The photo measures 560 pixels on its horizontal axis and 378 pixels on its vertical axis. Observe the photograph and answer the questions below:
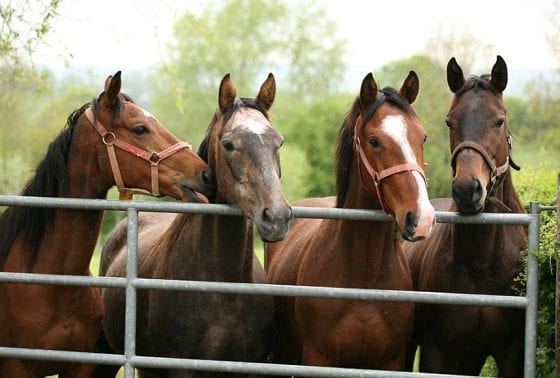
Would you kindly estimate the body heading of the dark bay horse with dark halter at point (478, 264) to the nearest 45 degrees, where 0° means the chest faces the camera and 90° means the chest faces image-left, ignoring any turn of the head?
approximately 0°

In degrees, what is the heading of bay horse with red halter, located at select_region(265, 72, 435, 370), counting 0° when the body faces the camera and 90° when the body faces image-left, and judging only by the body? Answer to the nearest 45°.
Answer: approximately 315°

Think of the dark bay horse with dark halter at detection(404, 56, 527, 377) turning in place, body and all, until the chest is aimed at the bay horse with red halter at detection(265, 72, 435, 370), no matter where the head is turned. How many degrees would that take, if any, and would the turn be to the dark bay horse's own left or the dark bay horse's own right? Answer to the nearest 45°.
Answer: approximately 45° to the dark bay horse's own right

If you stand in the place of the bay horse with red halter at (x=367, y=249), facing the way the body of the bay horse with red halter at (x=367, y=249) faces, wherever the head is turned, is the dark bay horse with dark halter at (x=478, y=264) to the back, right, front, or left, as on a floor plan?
left

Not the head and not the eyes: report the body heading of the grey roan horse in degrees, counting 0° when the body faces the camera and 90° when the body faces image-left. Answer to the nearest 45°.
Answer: approximately 315°

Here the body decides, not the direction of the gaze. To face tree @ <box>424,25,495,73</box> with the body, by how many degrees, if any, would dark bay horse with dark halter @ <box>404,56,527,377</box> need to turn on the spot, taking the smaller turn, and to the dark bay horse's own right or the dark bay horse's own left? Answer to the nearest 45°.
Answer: approximately 180°

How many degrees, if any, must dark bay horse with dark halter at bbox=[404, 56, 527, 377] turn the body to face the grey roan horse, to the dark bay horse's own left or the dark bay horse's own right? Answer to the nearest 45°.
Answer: approximately 90° to the dark bay horse's own right

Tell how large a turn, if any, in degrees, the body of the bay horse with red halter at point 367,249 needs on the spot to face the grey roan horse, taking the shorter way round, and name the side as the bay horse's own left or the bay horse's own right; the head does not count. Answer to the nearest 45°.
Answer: approximately 135° to the bay horse's own right

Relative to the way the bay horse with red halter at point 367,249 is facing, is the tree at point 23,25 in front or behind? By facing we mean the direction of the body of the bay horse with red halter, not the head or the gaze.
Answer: behind

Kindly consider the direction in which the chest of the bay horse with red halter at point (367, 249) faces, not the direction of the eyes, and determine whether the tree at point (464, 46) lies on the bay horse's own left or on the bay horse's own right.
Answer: on the bay horse's own left

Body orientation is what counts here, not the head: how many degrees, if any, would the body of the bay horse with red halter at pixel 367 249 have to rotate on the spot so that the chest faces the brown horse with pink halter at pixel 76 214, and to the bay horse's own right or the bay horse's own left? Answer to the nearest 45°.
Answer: approximately 135° to the bay horse's own right
